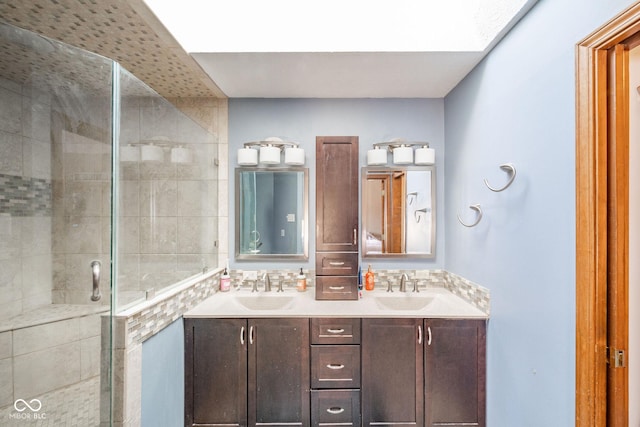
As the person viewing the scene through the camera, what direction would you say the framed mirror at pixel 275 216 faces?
facing the viewer

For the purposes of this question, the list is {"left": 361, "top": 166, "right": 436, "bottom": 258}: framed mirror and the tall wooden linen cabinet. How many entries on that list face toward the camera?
2

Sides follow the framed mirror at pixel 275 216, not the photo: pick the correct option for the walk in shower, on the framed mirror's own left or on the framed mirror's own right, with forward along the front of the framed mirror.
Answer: on the framed mirror's own right

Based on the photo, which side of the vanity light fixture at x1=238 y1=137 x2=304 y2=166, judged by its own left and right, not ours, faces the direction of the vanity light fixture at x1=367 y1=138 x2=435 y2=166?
left

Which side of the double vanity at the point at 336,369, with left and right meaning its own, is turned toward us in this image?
front

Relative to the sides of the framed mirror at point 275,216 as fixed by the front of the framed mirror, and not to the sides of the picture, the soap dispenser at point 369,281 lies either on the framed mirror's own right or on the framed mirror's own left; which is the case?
on the framed mirror's own left

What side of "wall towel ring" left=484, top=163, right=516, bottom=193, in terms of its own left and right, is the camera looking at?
left

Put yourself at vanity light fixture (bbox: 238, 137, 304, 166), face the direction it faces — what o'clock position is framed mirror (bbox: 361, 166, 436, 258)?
The framed mirror is roughly at 9 o'clock from the vanity light fixture.

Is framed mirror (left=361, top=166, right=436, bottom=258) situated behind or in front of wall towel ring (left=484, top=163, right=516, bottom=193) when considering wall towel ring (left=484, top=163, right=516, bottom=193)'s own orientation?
in front
